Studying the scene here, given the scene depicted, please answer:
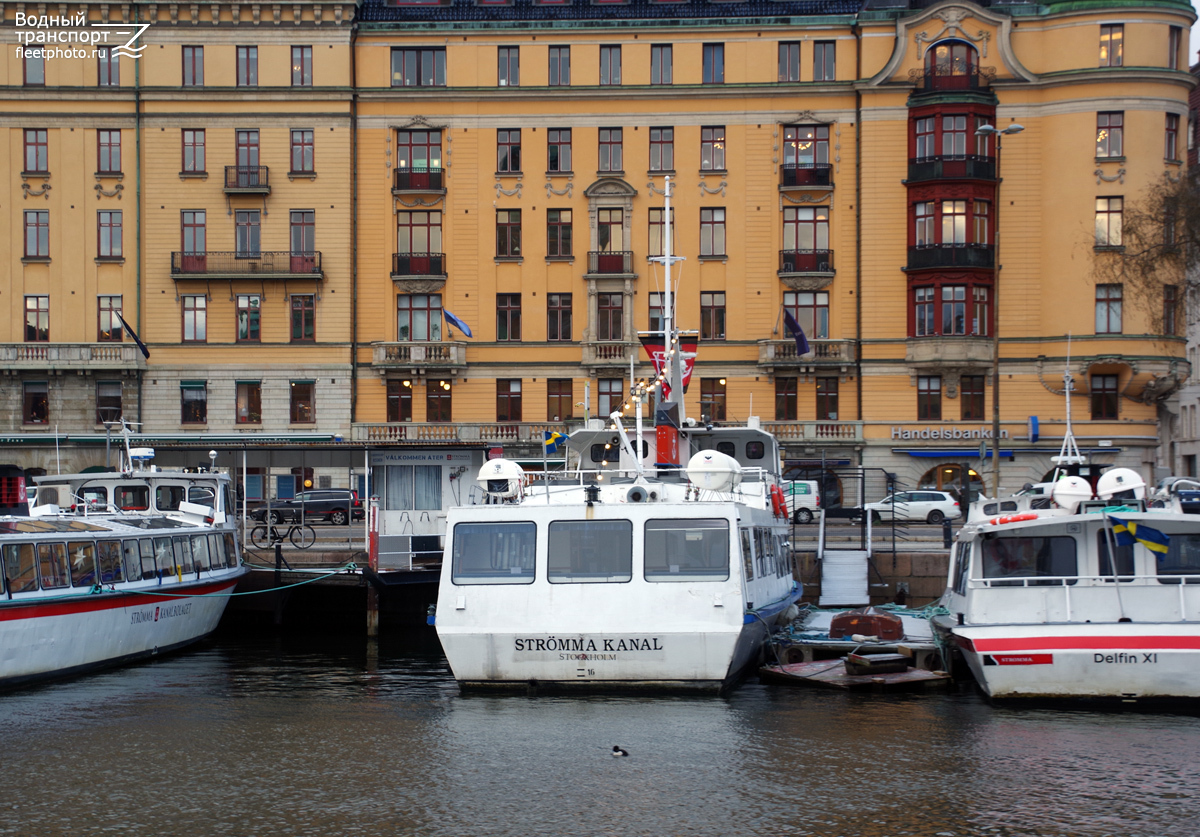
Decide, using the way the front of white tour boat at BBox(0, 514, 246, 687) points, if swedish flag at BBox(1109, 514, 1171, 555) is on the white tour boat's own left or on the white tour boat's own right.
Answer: on the white tour boat's own right

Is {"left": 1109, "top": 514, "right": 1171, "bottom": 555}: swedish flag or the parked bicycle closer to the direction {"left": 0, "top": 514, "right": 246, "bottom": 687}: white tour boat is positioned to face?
the parked bicycle

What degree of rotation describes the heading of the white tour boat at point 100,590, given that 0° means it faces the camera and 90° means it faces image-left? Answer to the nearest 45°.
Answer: approximately 225°

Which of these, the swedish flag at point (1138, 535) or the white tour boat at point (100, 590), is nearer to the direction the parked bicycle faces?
the swedish flag
